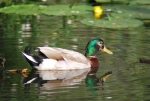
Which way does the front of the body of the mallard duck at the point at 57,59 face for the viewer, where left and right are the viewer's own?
facing to the right of the viewer
